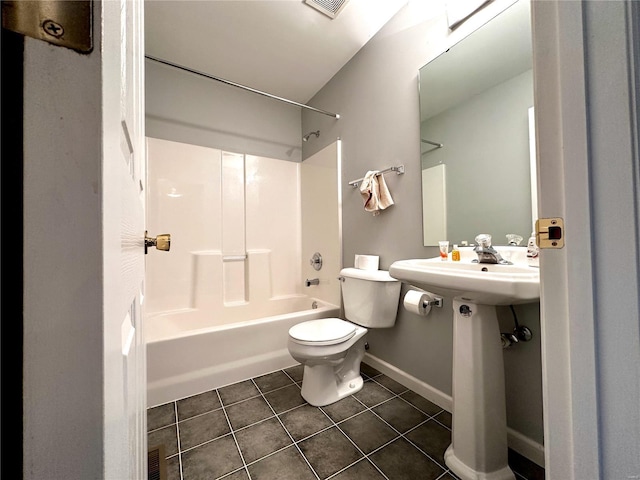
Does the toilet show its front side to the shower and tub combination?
no

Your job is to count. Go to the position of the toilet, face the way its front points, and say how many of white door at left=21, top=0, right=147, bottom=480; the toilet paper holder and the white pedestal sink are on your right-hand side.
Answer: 0

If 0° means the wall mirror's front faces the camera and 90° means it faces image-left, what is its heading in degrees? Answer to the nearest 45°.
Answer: approximately 45°

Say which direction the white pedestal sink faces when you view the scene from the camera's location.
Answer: facing the viewer and to the left of the viewer

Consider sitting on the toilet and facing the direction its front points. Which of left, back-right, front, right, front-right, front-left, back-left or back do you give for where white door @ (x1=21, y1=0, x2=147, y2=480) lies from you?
front-left

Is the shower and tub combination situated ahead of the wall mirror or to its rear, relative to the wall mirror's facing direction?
ahead

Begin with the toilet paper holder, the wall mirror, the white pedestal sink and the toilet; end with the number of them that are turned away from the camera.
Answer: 0

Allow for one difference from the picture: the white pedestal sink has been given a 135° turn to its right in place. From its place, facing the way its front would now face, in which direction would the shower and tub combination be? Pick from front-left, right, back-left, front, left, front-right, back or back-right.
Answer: left

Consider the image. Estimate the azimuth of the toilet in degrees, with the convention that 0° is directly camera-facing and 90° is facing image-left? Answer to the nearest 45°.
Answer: approximately 45°

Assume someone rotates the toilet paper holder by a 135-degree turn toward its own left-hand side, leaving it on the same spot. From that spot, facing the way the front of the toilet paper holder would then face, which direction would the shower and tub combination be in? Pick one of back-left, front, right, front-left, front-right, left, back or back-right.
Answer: back

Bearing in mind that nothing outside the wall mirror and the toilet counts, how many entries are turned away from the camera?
0

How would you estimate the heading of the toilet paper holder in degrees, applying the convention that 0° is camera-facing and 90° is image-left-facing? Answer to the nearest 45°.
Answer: approximately 45°

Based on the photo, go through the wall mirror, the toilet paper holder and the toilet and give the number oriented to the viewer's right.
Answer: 0

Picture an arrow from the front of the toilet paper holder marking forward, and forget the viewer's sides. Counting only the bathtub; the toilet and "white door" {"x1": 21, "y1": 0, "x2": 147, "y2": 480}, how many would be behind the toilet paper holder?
0

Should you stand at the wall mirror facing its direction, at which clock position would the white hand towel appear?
The white hand towel is roughly at 2 o'clock from the wall mirror.

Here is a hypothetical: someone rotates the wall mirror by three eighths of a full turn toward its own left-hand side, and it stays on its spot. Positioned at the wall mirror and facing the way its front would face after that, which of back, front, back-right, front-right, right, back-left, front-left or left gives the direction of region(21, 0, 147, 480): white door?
right

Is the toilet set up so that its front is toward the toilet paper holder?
no

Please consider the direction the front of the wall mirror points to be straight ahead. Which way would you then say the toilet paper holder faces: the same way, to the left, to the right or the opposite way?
the same way
